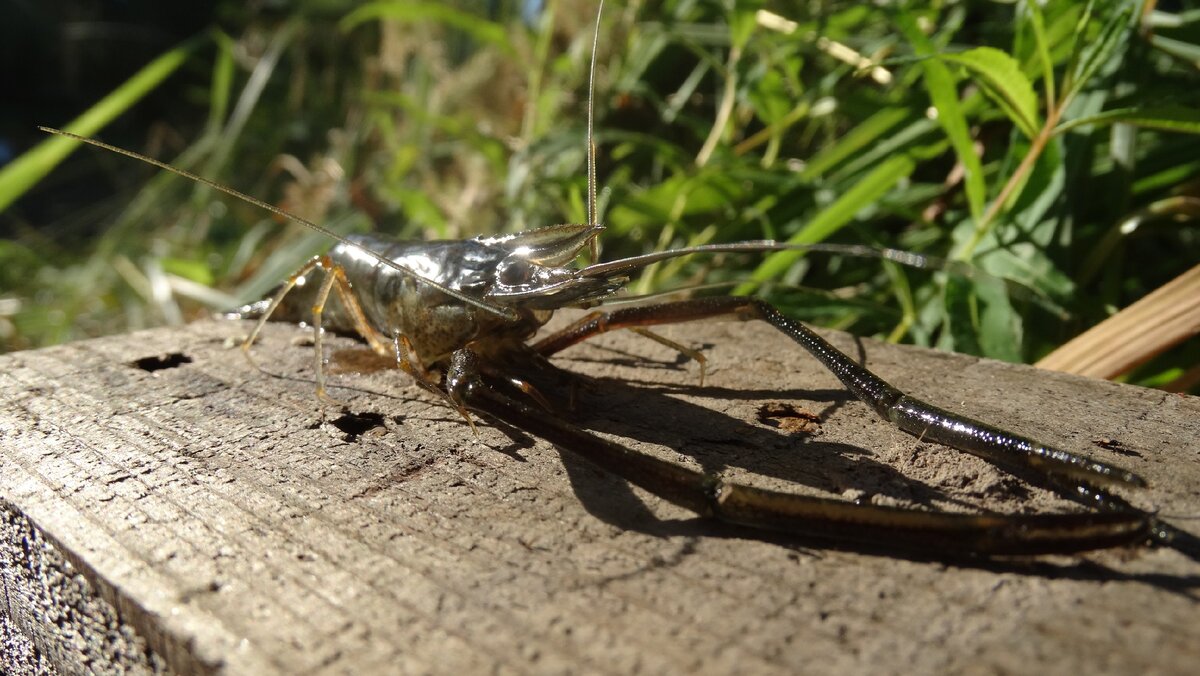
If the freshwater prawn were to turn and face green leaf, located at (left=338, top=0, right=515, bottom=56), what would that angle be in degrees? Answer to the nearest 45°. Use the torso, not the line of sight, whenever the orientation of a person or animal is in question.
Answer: approximately 90° to its left

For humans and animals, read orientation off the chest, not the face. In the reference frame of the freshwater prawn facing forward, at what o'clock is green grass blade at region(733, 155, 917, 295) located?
The green grass blade is roughly at 10 o'clock from the freshwater prawn.

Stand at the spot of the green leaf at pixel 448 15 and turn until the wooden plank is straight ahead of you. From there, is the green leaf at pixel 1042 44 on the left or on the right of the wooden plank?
left

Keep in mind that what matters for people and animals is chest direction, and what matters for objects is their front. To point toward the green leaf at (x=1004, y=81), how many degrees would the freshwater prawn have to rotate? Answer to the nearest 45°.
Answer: approximately 45° to its left

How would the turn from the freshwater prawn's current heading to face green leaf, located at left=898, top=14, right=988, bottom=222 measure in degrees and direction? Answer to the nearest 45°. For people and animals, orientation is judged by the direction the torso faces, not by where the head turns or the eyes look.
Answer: approximately 45° to its left

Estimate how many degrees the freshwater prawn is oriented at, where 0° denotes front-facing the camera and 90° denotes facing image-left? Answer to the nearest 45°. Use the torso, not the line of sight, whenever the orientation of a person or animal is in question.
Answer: approximately 270°

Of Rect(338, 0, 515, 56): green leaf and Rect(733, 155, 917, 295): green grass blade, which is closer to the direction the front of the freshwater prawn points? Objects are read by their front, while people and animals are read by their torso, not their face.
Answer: the green grass blade

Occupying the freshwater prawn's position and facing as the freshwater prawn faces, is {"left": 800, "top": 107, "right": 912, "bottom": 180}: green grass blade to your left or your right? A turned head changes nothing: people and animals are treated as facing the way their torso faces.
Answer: on your left
